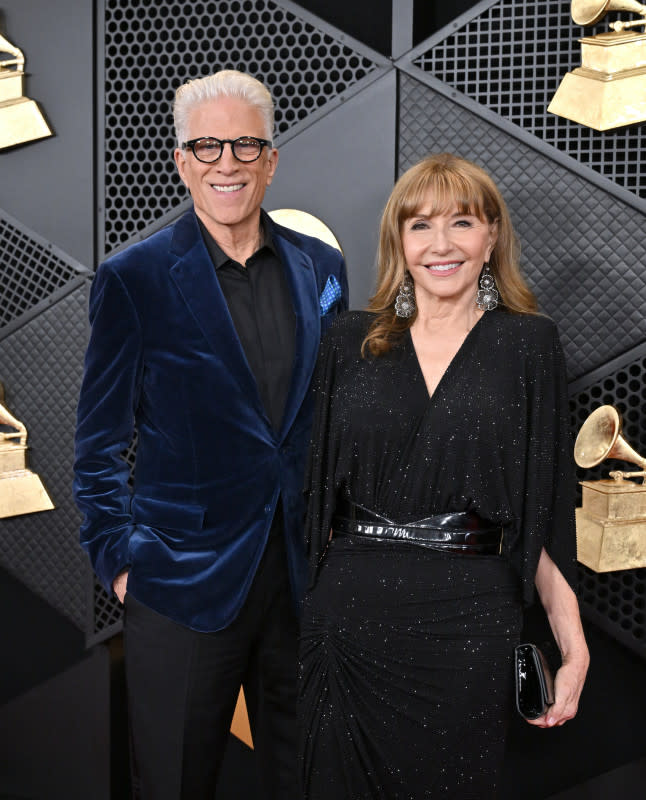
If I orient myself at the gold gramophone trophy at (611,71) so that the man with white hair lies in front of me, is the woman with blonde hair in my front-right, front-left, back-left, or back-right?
front-left

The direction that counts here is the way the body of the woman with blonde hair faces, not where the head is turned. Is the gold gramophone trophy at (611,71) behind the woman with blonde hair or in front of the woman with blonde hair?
behind

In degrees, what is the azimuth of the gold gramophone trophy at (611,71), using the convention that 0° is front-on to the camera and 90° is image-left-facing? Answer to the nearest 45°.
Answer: approximately 45°

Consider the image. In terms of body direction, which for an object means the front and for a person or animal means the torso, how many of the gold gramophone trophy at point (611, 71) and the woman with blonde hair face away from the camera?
0

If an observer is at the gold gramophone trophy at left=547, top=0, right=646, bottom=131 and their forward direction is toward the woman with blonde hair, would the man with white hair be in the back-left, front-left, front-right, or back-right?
front-right

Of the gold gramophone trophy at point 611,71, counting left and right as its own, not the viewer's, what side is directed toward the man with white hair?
front

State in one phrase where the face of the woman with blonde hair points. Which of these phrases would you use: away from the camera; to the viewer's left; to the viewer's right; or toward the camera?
toward the camera

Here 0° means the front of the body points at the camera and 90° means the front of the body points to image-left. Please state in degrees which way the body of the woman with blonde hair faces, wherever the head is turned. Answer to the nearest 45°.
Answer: approximately 0°

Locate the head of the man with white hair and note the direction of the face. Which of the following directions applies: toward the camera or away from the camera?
toward the camera

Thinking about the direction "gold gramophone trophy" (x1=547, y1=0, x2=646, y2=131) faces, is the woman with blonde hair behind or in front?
in front
